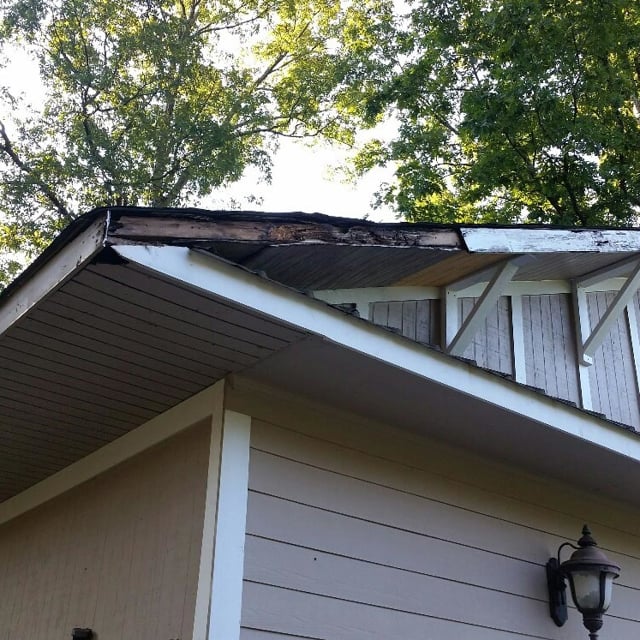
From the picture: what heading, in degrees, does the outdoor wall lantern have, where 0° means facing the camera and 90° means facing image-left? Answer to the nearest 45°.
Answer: approximately 315°

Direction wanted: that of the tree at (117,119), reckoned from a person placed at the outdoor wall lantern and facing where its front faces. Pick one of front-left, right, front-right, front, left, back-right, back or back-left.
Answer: back
